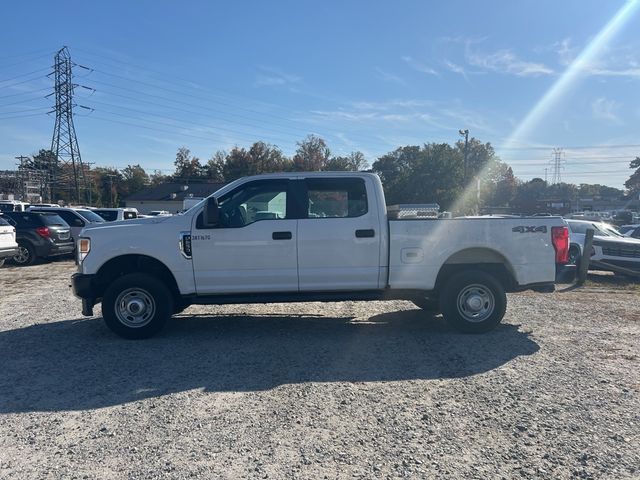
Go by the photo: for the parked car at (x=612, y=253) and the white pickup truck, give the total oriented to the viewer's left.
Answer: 1

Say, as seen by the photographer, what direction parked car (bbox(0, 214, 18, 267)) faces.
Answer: facing away from the viewer and to the left of the viewer

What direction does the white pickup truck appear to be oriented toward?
to the viewer's left

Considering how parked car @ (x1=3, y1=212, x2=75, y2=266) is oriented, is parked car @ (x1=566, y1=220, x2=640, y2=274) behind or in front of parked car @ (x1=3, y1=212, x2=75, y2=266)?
behind

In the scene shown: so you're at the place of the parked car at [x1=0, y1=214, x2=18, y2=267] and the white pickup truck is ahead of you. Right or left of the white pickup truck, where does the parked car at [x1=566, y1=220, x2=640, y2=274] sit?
left

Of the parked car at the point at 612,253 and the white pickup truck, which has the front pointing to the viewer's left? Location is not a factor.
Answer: the white pickup truck

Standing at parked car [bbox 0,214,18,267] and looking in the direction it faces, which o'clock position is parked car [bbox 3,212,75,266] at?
parked car [bbox 3,212,75,266] is roughly at 2 o'clock from parked car [bbox 0,214,18,267].

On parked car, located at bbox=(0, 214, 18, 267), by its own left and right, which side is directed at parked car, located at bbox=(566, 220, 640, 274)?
back

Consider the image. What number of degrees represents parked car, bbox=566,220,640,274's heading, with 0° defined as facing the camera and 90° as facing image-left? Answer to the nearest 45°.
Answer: approximately 315°

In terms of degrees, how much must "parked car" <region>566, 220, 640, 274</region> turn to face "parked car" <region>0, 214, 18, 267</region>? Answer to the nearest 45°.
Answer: approximately 90° to its right

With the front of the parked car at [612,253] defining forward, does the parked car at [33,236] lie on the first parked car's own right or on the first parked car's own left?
on the first parked car's own right

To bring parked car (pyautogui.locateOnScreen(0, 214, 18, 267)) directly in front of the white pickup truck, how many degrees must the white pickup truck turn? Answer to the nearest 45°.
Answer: approximately 45° to its right

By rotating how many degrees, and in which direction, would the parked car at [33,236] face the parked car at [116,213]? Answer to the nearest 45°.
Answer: approximately 90° to its right

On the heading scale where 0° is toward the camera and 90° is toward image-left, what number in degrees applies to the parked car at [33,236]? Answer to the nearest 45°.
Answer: approximately 135°

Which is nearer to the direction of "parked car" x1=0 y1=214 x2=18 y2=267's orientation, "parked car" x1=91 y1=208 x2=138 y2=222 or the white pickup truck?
the parked car

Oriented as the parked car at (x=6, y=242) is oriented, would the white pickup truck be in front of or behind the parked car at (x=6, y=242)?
behind

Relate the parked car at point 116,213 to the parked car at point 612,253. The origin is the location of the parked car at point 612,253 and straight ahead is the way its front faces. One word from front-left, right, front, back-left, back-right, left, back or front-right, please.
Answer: back-right
